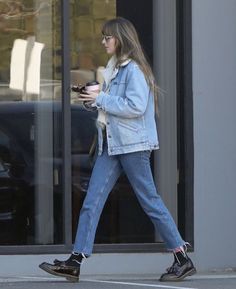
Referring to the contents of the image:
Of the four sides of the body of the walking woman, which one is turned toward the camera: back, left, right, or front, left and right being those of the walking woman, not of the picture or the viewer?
left

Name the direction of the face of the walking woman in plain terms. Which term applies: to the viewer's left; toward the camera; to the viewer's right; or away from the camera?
to the viewer's left
